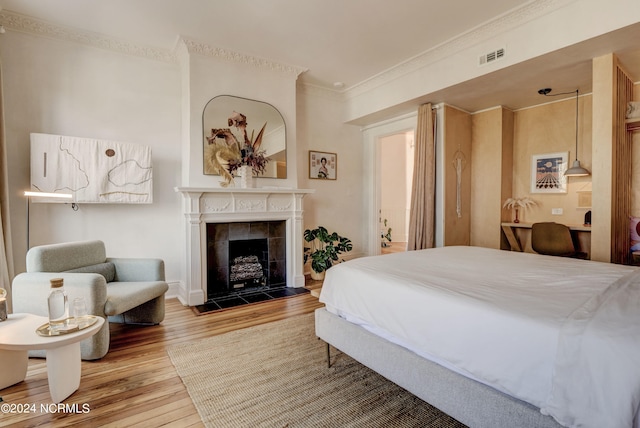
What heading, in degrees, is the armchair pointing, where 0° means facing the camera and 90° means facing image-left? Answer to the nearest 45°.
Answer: approximately 315°

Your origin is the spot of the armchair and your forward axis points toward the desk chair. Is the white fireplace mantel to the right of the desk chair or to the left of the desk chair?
left

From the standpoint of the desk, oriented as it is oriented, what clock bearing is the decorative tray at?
The decorative tray is roughly at 1 o'clock from the desk.

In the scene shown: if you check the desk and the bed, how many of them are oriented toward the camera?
1

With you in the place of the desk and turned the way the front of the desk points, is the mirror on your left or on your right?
on your right

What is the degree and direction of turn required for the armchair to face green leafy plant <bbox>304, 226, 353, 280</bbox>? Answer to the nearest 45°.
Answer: approximately 45° to its left

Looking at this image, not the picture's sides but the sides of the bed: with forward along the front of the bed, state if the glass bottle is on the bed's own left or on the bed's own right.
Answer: on the bed's own left

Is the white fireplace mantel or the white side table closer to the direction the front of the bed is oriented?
the white fireplace mantel

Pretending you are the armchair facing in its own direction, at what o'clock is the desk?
The desk is roughly at 11 o'clock from the armchair.

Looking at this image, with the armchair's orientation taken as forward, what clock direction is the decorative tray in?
The decorative tray is roughly at 2 o'clock from the armchair.

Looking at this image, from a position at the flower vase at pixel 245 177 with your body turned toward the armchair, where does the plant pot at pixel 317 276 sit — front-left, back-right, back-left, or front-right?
back-left

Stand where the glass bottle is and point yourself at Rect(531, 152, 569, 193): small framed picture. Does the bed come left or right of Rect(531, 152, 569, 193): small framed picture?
right

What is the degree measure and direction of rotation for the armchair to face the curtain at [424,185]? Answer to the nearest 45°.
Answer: approximately 45° to its left

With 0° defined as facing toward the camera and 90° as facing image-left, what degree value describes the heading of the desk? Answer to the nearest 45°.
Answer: approximately 0°
